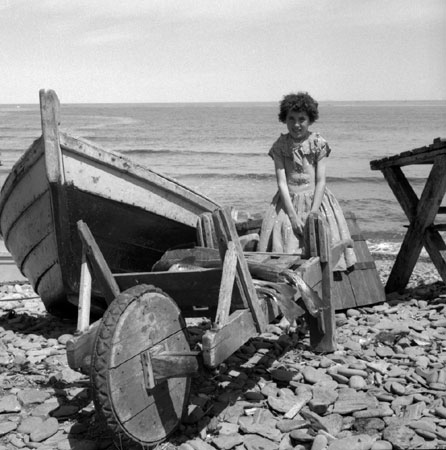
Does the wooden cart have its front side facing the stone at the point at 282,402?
no

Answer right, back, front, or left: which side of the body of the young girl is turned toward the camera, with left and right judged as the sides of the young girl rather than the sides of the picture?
front

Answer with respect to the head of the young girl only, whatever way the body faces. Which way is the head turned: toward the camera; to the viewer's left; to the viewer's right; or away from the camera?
toward the camera

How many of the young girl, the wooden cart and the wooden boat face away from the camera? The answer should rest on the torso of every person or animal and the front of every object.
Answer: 0

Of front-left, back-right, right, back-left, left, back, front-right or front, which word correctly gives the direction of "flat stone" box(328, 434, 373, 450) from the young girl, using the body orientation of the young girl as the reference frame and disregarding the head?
front

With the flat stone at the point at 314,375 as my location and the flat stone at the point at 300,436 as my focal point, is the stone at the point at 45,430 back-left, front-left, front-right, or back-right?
front-right

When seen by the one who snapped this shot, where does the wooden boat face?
facing the viewer and to the left of the viewer

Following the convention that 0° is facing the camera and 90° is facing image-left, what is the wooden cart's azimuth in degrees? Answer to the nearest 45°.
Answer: approximately 45°

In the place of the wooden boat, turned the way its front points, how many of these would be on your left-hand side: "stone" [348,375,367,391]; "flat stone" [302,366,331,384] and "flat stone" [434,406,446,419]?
3

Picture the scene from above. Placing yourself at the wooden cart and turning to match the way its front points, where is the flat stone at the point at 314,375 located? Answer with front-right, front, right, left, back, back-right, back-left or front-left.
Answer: back

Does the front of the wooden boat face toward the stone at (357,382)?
no

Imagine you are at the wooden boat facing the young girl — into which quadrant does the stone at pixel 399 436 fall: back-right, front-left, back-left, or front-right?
front-right

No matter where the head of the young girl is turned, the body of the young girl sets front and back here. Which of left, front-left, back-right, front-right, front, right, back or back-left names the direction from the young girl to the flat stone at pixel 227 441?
front

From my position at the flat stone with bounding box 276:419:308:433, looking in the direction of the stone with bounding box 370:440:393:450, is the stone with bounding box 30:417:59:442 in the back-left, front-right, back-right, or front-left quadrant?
back-right

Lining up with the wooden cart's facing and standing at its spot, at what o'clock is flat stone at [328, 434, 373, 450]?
The flat stone is roughly at 8 o'clock from the wooden cart.

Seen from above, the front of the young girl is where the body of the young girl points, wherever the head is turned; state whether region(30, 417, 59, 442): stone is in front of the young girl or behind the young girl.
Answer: in front

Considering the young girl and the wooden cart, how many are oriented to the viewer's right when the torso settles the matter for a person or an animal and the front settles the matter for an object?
0

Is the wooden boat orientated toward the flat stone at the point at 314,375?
no

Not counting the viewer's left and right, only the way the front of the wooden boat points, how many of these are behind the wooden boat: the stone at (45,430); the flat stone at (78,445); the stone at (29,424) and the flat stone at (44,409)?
0

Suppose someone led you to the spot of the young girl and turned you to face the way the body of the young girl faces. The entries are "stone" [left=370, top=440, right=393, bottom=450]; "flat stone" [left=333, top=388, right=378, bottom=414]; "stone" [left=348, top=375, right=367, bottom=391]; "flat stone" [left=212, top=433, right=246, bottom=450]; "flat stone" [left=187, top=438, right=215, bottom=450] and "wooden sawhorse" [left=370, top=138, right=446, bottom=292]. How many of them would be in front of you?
5
